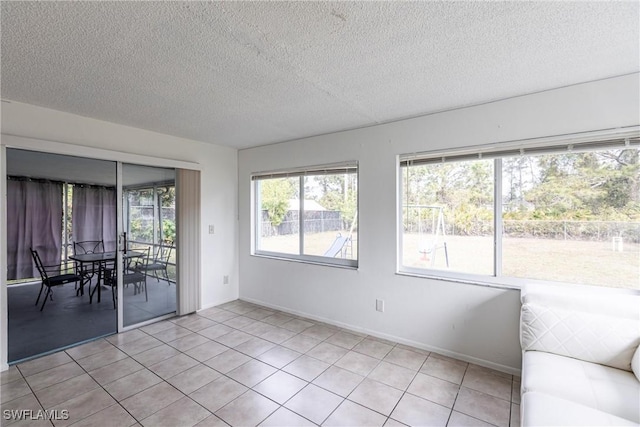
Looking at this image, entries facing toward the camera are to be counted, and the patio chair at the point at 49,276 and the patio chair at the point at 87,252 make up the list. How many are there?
1

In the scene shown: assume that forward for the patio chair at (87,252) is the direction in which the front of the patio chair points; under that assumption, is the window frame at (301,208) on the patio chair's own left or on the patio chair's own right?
on the patio chair's own left

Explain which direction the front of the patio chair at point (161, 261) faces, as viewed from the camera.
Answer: facing the viewer and to the left of the viewer

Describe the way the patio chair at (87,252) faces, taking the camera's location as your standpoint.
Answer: facing the viewer

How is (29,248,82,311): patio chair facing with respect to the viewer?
to the viewer's right

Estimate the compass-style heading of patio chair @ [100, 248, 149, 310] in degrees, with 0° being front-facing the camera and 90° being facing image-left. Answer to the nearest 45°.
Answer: approximately 135°

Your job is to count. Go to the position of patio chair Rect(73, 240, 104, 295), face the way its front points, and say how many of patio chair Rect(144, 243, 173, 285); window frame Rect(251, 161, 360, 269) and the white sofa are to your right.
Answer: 0

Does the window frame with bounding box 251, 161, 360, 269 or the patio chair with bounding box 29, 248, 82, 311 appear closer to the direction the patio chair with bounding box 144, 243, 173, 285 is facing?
the patio chair

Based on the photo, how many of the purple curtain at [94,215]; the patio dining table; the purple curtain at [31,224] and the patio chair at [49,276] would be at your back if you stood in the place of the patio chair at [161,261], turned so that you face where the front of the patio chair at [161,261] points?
0

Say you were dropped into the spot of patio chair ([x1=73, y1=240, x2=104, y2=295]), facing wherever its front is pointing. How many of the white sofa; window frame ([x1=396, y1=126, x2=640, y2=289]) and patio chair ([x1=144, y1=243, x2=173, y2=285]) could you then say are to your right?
0

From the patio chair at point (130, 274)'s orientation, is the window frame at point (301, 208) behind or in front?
behind

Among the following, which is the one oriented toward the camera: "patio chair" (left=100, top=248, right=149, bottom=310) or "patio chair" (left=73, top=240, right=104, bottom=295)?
"patio chair" (left=73, top=240, right=104, bottom=295)

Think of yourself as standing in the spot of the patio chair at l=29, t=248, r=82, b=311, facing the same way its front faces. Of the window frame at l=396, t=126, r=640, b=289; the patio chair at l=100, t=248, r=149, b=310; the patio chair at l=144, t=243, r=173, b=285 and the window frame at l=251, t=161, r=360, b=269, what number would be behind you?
0

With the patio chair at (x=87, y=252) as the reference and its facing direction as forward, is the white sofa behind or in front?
in front

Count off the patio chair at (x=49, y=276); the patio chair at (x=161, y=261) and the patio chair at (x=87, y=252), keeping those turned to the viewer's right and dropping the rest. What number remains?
1
